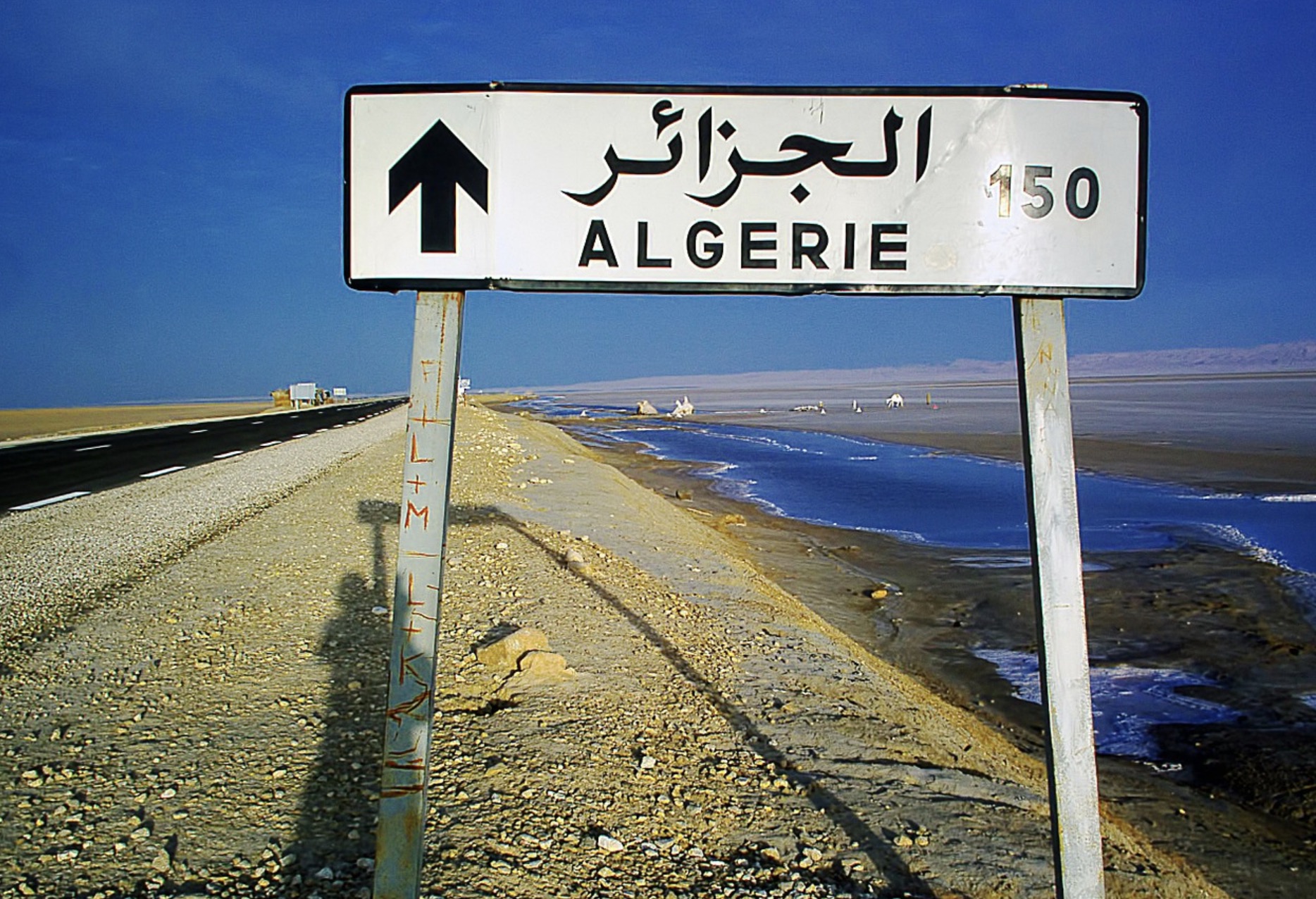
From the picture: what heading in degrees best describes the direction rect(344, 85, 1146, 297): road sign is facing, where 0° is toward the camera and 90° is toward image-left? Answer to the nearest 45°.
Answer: approximately 0°

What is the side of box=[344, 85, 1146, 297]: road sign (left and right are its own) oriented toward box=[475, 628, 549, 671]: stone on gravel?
back
